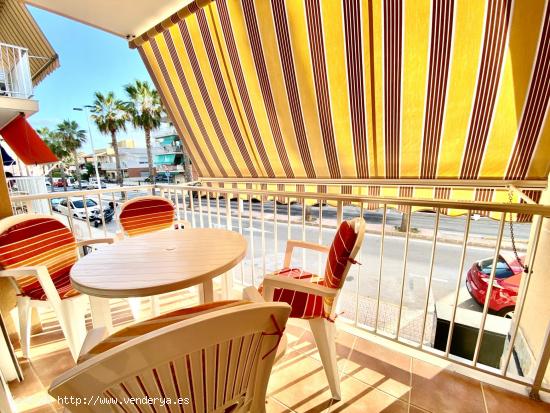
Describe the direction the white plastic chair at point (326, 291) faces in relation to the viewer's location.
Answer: facing to the left of the viewer

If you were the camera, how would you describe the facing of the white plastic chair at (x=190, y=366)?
facing away from the viewer and to the left of the viewer

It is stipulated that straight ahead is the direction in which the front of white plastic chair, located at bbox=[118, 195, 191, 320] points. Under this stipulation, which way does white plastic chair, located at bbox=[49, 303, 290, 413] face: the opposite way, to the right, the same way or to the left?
the opposite way

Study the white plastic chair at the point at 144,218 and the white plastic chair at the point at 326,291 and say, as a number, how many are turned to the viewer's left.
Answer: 1

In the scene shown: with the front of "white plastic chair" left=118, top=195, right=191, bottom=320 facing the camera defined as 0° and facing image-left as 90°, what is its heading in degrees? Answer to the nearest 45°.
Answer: approximately 315°

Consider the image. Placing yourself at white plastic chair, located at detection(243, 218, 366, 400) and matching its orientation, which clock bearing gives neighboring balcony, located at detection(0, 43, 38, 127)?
The neighboring balcony is roughly at 1 o'clock from the white plastic chair.

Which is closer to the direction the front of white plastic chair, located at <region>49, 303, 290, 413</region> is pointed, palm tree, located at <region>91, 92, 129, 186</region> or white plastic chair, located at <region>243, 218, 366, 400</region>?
the palm tree

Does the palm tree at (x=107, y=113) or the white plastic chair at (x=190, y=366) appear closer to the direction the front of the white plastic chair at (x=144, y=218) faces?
the white plastic chair

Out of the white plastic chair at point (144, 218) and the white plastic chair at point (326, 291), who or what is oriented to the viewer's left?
the white plastic chair at point (326, 291)

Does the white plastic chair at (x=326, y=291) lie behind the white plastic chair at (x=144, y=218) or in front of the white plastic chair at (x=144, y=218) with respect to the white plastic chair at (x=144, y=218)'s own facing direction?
in front

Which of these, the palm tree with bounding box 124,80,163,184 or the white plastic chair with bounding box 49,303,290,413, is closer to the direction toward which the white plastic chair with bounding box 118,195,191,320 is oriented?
the white plastic chair

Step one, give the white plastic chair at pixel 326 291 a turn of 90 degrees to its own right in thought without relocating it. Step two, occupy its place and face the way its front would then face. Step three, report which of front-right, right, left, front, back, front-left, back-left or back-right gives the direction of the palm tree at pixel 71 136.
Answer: front-left

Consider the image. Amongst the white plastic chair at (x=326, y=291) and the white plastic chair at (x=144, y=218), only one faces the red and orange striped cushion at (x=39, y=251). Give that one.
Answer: the white plastic chair at (x=326, y=291)
